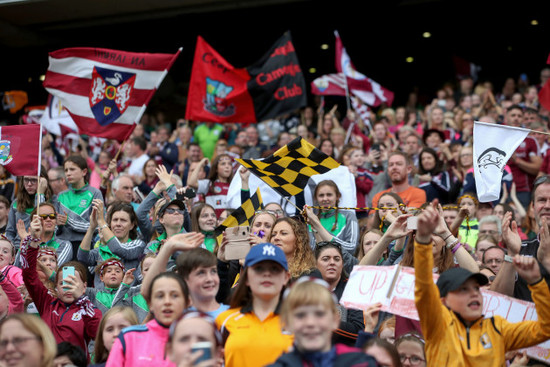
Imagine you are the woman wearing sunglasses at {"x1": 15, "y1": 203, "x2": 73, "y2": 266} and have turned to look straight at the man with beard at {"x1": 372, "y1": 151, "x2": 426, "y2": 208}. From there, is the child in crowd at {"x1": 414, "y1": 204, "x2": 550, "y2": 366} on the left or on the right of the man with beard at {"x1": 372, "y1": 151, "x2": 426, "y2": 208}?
right

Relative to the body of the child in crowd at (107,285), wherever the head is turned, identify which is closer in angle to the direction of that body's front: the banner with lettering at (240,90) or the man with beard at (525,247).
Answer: the man with beard

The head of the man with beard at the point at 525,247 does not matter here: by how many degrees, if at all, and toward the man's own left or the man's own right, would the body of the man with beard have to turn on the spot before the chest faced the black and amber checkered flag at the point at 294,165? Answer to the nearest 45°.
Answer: approximately 90° to the man's own right

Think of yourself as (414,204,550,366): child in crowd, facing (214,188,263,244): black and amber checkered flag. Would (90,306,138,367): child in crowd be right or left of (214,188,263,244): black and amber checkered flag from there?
left

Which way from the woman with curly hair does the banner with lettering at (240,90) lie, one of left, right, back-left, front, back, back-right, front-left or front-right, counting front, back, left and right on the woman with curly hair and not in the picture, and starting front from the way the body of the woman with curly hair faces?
back-right
